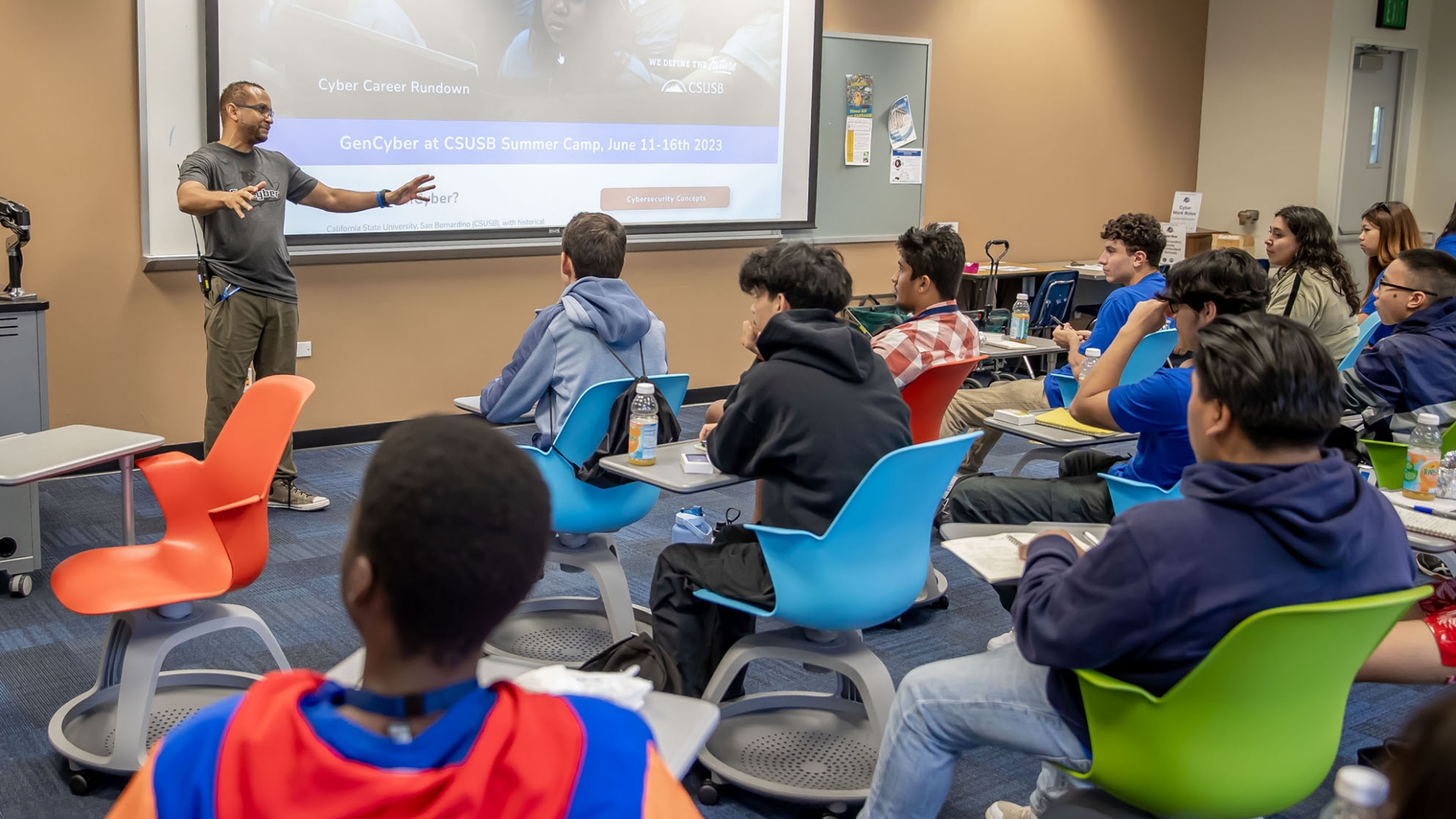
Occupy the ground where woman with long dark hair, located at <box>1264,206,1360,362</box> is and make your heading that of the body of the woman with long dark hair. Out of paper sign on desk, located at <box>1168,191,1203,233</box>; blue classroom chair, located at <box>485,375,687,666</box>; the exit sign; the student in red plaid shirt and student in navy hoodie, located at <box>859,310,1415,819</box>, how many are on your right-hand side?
2

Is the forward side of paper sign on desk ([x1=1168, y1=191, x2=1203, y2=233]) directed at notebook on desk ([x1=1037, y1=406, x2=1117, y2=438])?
yes

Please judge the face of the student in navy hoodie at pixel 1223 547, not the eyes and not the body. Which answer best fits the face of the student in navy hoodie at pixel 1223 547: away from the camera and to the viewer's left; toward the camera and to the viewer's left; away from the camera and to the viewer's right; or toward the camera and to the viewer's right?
away from the camera and to the viewer's left

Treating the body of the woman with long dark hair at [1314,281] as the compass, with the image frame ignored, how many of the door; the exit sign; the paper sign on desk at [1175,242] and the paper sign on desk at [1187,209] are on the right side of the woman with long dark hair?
4

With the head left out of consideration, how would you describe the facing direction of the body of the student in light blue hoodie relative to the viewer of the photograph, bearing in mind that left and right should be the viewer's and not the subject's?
facing away from the viewer and to the left of the viewer

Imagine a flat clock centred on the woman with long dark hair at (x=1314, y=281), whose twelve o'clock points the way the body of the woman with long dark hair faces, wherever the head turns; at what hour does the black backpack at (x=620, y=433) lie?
The black backpack is roughly at 10 o'clock from the woman with long dark hair.

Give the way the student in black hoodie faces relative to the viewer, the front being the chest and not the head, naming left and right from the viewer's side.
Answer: facing away from the viewer and to the left of the viewer

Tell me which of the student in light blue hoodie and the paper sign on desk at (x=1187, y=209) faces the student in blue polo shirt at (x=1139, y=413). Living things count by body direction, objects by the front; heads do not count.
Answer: the paper sign on desk

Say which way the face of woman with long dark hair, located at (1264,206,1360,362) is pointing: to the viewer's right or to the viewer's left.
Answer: to the viewer's left

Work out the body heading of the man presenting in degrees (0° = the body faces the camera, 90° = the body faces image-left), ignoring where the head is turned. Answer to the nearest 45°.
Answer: approximately 315°

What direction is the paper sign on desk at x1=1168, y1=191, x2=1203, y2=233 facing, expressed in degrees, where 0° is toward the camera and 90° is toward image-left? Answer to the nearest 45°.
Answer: approximately 0°

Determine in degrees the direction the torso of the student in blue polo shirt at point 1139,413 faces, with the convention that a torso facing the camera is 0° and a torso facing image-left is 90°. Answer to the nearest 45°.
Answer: approximately 90°

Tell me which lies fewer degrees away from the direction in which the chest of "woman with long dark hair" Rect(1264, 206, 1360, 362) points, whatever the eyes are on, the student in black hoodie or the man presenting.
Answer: the man presenting
